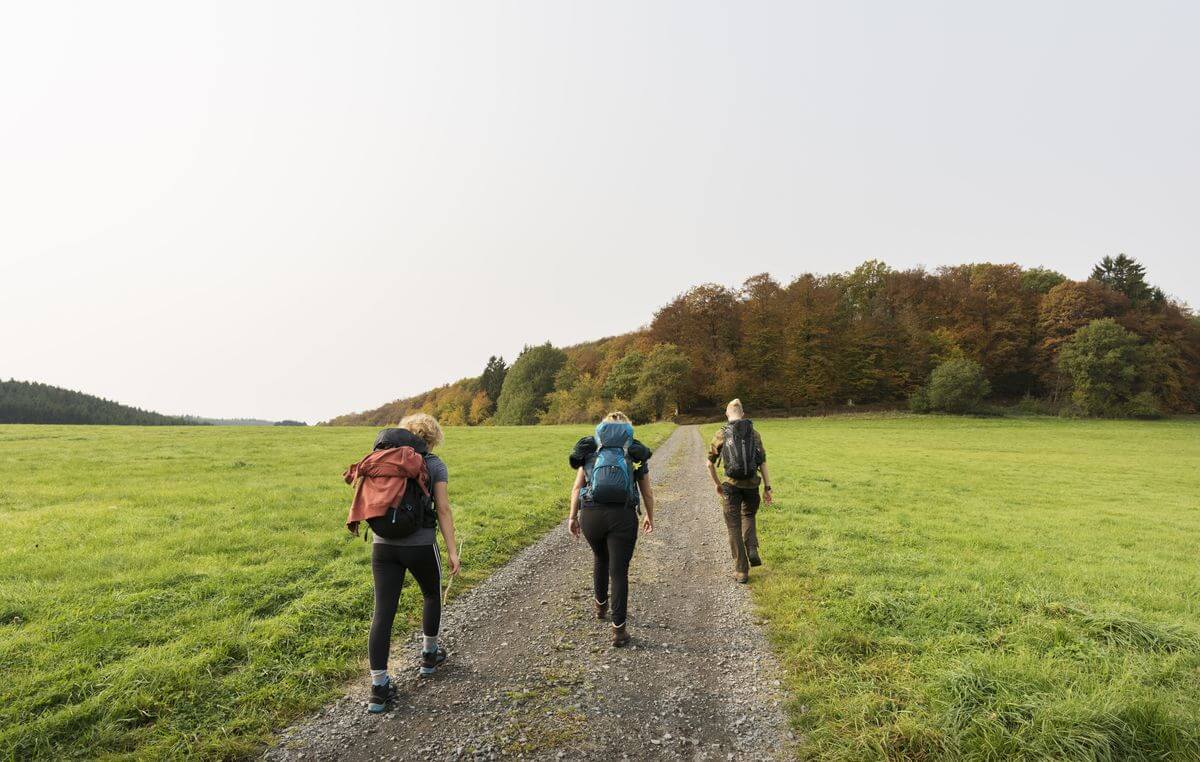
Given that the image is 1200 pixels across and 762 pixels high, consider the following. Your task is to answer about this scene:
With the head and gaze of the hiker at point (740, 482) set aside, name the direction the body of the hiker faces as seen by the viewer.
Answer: away from the camera

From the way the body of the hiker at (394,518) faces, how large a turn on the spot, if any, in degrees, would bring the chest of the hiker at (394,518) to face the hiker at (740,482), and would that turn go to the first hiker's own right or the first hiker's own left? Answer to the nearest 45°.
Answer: approximately 45° to the first hiker's own right

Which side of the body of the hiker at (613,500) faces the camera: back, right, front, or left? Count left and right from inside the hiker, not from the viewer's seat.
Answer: back

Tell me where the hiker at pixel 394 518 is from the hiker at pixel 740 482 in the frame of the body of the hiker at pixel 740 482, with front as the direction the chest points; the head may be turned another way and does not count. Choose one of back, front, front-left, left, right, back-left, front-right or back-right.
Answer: back-left
